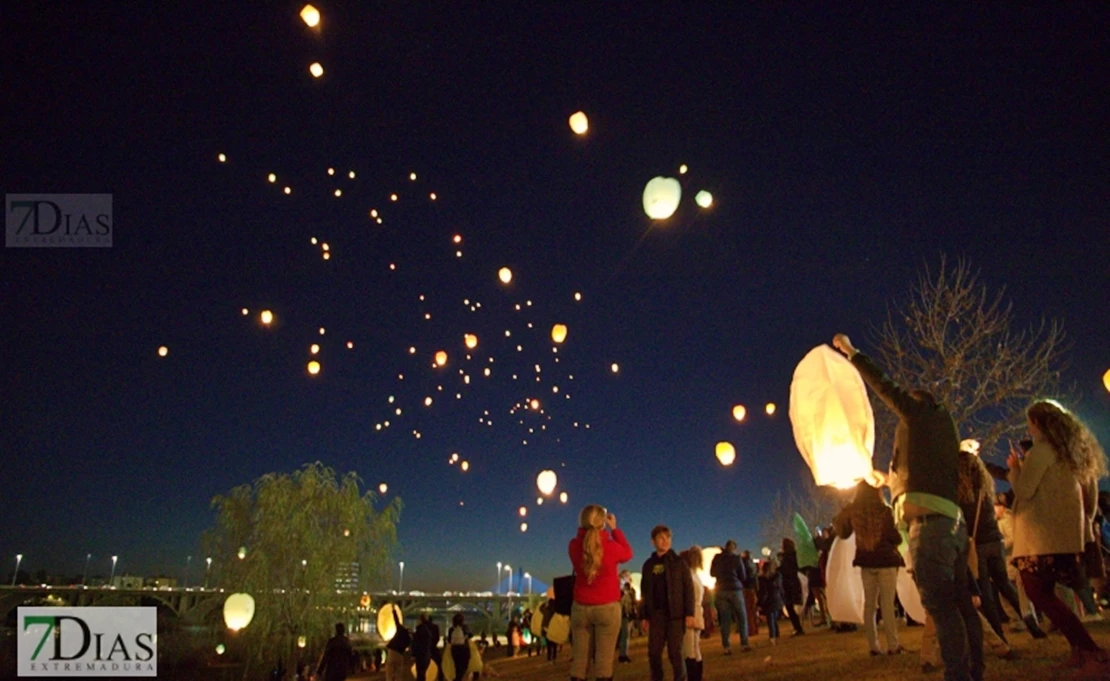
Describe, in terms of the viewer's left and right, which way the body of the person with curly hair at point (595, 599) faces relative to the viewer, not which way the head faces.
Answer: facing away from the viewer

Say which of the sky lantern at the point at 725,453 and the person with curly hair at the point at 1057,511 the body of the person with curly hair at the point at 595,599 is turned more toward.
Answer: the sky lantern

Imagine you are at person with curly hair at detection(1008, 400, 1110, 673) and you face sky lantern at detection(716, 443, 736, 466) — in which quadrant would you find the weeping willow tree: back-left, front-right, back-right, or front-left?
front-left

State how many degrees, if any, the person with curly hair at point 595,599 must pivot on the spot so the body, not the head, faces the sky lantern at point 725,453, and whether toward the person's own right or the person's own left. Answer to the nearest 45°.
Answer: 0° — they already face it

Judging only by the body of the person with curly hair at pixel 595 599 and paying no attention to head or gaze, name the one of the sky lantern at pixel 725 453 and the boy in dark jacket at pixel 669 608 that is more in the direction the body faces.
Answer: the sky lantern

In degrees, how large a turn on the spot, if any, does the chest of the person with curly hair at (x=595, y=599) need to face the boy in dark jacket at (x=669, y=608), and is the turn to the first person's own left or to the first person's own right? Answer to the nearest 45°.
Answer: approximately 45° to the first person's own right

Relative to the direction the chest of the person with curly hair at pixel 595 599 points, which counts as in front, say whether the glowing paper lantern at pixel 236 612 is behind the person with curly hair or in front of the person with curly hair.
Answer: in front

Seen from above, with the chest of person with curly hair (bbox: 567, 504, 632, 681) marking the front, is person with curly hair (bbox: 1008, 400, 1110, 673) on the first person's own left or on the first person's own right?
on the first person's own right

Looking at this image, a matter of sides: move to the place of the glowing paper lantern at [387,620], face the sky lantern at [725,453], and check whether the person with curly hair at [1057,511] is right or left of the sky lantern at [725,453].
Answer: right

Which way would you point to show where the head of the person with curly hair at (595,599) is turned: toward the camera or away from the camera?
away from the camera
